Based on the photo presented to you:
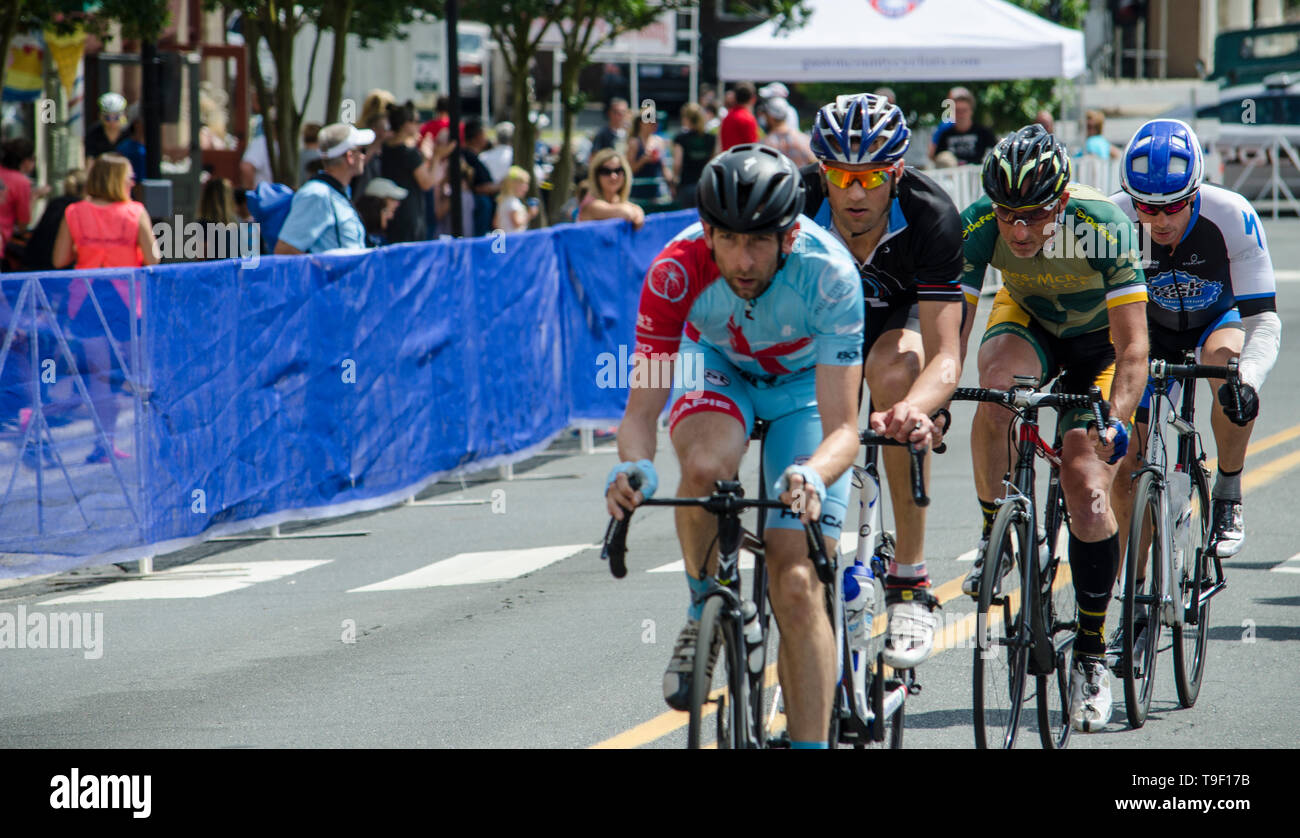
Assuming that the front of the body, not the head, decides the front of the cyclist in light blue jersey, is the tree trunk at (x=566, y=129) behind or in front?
behind

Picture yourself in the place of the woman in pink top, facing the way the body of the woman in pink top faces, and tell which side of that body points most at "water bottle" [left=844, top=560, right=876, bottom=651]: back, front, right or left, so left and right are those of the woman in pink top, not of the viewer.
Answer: back

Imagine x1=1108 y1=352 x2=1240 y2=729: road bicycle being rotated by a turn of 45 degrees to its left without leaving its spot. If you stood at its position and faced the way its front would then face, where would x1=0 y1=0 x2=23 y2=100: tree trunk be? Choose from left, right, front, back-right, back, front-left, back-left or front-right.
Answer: back

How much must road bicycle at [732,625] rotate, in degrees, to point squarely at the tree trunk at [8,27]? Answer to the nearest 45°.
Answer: approximately 135° to its right

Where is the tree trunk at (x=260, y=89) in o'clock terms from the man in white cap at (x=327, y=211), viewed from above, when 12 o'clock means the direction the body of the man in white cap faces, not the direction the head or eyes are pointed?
The tree trunk is roughly at 9 o'clock from the man in white cap.

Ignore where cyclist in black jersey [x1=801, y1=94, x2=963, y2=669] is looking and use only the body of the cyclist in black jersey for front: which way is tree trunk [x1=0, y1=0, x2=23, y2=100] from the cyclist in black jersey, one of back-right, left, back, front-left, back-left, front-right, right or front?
back-right

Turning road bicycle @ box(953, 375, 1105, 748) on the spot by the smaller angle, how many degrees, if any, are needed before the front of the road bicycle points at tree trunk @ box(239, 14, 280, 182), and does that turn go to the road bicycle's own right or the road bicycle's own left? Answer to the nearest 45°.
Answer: approximately 135° to the road bicycle's own right

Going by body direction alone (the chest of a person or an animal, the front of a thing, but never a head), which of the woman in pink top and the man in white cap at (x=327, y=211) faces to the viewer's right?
the man in white cap

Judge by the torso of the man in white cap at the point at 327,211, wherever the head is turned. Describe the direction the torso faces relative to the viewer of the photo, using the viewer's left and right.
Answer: facing to the right of the viewer

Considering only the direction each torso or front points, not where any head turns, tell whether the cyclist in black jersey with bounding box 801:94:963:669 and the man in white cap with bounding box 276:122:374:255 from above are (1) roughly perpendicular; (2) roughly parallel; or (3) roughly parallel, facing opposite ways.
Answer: roughly perpendicular
